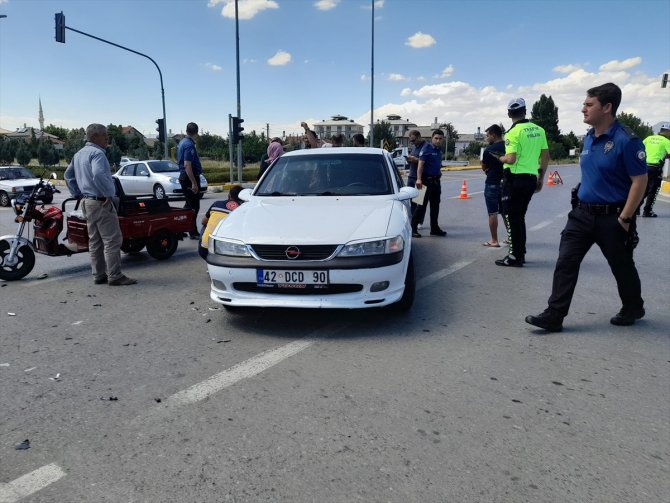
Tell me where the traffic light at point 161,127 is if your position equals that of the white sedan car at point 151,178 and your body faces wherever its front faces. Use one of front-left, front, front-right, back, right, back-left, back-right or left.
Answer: back-left

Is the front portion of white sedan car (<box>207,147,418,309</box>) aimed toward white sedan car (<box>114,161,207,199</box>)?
no

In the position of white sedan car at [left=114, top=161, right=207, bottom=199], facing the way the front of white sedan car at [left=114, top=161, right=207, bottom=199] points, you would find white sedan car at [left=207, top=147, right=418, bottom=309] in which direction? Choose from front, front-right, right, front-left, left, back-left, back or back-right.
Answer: front-right

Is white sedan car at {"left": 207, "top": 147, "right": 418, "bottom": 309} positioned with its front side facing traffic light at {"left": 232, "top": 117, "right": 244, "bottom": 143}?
no

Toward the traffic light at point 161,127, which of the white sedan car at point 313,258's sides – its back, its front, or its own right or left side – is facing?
back

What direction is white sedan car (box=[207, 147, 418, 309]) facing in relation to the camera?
toward the camera

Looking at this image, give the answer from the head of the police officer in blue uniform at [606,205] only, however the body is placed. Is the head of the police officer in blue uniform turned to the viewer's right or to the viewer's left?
to the viewer's left

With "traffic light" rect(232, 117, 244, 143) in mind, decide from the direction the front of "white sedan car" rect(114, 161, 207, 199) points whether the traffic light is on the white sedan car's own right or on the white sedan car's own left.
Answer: on the white sedan car's own left

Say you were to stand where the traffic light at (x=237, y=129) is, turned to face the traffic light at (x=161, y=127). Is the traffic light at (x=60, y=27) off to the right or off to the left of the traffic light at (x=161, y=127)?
left

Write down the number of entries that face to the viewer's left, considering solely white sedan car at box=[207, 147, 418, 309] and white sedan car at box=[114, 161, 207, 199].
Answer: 0

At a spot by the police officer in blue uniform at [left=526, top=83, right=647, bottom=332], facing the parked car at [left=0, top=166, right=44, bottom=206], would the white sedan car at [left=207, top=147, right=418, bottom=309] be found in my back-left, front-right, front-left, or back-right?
front-left

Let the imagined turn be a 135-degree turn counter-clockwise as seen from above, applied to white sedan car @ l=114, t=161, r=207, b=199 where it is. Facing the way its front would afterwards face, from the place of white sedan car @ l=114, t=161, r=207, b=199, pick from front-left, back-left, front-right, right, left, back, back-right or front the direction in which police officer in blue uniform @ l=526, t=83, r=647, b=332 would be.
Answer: back

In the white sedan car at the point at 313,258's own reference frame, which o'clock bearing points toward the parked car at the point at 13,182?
The parked car is roughly at 5 o'clock from the white sedan car.

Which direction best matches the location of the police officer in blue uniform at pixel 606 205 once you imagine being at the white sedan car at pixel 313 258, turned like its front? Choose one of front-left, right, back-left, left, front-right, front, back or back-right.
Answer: left
